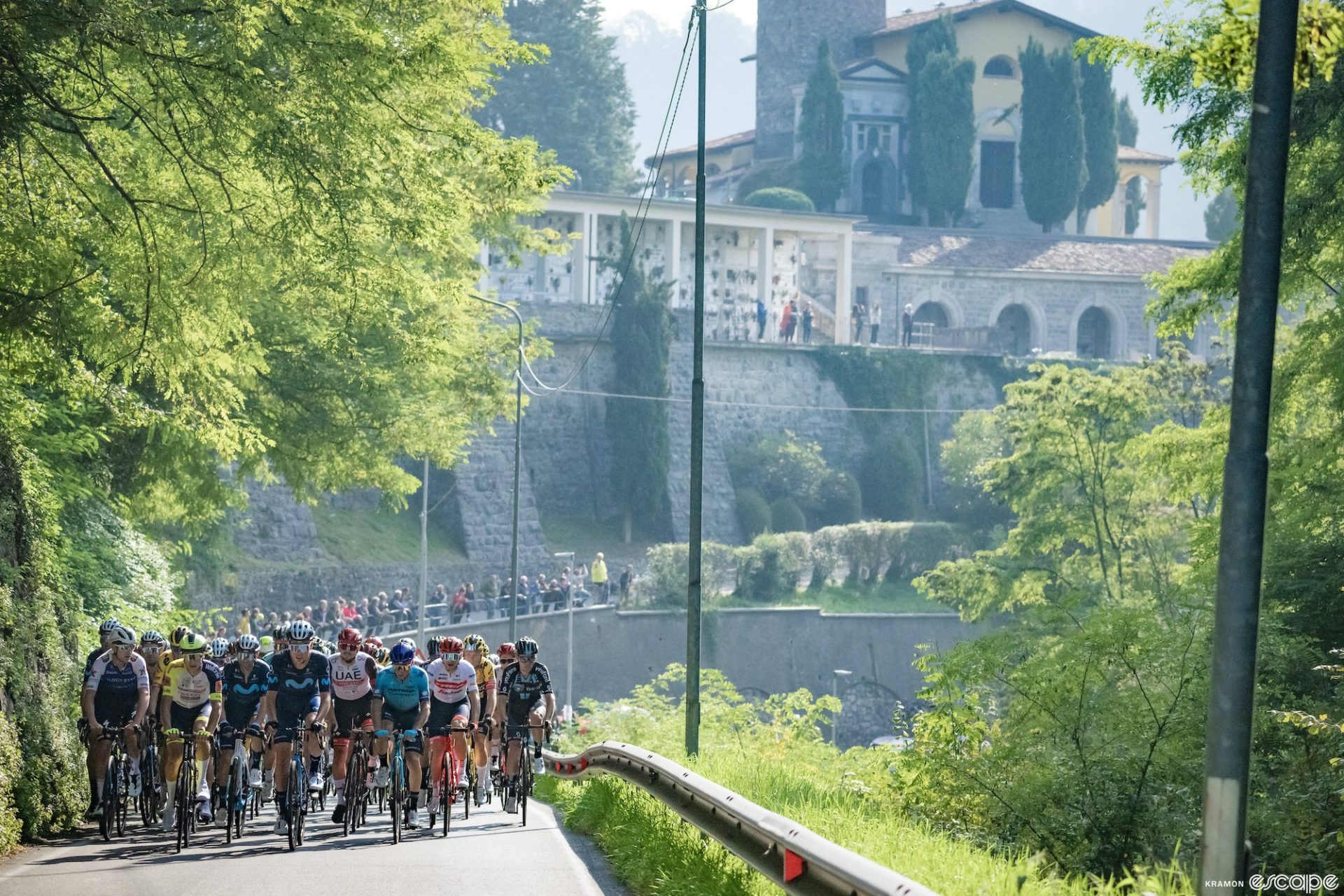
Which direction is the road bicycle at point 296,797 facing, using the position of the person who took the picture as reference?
facing the viewer

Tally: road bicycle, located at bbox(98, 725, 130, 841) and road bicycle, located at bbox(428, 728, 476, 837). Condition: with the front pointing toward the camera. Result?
2

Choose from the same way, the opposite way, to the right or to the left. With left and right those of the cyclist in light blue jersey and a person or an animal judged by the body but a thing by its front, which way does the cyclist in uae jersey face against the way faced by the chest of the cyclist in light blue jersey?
the same way

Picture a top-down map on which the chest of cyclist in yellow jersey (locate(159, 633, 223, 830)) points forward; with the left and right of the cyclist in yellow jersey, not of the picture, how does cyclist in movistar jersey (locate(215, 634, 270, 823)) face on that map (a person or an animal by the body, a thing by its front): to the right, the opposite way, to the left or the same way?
the same way

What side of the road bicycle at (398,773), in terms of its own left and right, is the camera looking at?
front

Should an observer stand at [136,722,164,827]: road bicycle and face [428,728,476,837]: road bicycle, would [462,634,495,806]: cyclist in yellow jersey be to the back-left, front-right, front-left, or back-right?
front-left

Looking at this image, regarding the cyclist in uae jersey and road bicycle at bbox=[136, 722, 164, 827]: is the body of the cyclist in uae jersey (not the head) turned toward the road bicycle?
no

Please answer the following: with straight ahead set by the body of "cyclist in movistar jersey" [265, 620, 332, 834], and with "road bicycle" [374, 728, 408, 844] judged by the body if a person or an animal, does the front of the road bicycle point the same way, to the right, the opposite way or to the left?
the same way

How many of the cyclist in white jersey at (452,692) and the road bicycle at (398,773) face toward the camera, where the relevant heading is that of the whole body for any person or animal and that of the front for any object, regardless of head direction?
2

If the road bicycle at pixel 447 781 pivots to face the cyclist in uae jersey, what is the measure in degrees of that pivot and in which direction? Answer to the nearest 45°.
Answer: approximately 90° to its right

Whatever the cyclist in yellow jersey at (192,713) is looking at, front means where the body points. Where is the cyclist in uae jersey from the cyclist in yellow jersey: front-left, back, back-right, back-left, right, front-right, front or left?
left

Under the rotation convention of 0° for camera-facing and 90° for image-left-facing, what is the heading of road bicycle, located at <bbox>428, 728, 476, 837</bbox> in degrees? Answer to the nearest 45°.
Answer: approximately 0°

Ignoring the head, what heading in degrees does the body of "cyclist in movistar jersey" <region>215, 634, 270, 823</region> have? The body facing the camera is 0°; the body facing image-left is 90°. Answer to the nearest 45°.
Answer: approximately 0°

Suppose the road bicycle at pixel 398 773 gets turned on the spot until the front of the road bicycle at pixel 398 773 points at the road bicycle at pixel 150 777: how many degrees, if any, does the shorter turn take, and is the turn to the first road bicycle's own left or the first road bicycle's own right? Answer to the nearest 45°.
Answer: approximately 90° to the first road bicycle's own right
